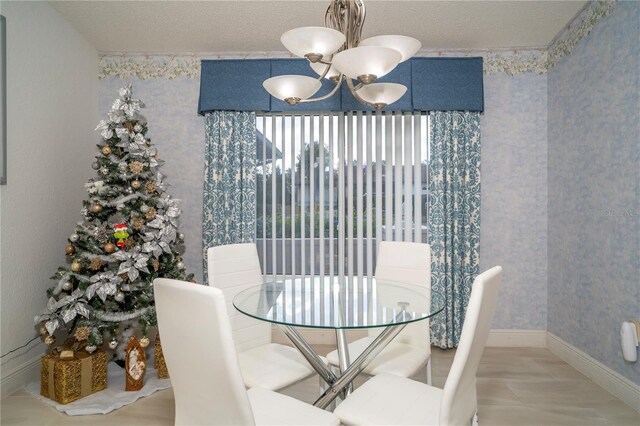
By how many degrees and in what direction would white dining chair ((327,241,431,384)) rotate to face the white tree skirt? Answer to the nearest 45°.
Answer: approximately 45° to its right

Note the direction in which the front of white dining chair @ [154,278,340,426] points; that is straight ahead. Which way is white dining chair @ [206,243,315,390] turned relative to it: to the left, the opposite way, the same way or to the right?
to the right

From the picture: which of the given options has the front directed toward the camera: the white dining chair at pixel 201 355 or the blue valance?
the blue valance

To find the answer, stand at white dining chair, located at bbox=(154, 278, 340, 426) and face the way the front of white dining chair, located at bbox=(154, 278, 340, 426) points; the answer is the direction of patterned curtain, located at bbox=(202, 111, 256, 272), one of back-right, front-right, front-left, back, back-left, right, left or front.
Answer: front-left

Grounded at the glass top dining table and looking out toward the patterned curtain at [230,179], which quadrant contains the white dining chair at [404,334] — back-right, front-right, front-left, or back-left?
front-right

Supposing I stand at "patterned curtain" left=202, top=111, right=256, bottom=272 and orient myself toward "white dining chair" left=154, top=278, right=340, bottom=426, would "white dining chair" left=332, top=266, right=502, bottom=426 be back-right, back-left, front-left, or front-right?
front-left

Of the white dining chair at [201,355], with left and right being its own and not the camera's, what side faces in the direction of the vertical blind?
front

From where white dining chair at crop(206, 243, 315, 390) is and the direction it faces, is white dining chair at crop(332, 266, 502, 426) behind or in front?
in front

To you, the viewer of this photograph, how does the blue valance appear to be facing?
facing the viewer

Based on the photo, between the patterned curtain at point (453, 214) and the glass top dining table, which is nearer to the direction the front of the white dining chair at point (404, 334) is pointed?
the glass top dining table

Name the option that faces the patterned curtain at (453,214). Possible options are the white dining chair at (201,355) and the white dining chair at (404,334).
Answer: the white dining chair at (201,355)

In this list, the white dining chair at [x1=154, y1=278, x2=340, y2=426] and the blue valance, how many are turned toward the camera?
1

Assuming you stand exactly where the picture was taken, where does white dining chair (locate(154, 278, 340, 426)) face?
facing away from the viewer and to the right of the viewer

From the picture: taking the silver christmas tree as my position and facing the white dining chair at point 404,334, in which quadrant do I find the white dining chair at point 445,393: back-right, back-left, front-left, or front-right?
front-right

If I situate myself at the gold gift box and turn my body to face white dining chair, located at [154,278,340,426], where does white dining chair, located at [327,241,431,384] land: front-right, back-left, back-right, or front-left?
front-left

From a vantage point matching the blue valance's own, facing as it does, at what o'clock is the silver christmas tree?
The silver christmas tree is roughly at 2 o'clock from the blue valance.

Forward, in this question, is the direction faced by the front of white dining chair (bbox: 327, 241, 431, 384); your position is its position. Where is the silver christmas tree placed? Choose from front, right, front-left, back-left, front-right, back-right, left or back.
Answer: front-right

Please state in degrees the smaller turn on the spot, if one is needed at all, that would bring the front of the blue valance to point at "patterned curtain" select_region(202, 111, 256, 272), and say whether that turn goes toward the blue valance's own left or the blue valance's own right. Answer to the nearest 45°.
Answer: approximately 90° to the blue valance's own right
